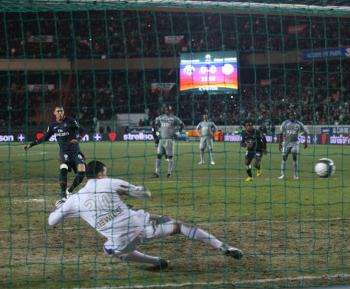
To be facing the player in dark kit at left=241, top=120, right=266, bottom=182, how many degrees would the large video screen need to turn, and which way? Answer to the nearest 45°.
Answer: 0° — it already faces them

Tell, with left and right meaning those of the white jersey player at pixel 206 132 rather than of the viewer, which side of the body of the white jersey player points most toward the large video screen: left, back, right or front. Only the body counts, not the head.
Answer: back

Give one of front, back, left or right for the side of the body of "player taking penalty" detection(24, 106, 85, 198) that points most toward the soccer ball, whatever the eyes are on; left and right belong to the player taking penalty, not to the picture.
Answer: left

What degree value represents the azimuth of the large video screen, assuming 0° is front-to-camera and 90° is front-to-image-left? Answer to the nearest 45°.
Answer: approximately 0°

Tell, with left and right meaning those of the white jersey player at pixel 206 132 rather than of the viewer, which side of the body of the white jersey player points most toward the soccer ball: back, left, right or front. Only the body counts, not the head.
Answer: front

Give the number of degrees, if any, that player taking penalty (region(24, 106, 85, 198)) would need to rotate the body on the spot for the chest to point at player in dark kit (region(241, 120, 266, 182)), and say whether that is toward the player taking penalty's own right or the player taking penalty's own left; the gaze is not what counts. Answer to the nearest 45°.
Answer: approximately 135° to the player taking penalty's own left

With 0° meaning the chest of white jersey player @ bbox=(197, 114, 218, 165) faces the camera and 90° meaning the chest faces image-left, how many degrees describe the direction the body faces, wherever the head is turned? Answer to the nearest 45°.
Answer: approximately 0°

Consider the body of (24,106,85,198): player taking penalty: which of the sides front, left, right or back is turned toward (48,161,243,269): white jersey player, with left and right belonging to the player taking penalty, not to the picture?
front

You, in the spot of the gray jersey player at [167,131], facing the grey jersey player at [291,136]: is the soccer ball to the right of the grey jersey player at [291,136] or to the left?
right

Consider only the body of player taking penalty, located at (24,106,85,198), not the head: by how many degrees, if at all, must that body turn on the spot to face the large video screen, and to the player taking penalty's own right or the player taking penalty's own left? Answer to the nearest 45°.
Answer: approximately 135° to the player taking penalty's own left

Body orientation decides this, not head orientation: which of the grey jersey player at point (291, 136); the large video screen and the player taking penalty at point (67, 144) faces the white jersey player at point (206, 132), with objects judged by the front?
the large video screen

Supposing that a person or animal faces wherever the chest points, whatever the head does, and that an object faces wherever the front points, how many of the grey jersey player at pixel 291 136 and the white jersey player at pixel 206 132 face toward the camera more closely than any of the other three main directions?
2
